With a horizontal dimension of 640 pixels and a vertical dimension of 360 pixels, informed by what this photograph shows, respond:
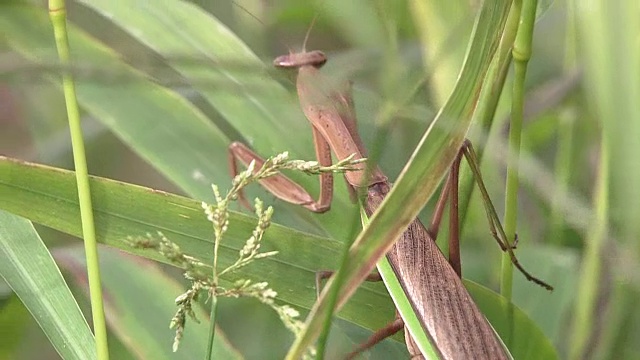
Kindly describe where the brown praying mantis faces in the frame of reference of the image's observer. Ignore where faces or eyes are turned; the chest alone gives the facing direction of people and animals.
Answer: facing away from the viewer and to the left of the viewer
